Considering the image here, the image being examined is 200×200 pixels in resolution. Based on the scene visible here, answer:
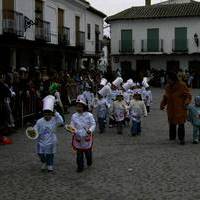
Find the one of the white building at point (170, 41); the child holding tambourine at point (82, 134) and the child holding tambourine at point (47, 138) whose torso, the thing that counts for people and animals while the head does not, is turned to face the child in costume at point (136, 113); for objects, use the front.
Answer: the white building

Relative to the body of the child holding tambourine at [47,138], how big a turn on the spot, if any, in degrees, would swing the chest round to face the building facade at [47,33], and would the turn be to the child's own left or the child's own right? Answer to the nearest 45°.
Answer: approximately 180°

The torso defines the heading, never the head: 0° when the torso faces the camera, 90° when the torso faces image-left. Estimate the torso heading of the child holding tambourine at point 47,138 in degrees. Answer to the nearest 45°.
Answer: approximately 0°

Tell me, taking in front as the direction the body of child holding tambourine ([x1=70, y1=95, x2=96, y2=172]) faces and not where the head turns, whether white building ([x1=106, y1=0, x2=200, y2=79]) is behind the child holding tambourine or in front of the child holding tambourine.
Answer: behind

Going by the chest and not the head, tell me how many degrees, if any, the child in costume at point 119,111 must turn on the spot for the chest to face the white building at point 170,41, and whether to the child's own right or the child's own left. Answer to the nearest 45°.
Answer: approximately 180°

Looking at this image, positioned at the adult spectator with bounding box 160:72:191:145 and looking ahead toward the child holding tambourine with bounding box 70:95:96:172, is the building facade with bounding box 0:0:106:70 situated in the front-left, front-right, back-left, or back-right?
back-right

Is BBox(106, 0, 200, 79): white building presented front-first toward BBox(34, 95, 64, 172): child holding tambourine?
yes

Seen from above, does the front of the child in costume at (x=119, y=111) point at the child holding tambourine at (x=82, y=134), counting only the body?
yes

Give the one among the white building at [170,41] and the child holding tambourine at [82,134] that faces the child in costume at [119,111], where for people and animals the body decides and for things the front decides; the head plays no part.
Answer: the white building

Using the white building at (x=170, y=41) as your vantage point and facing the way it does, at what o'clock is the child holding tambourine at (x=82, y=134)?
The child holding tambourine is roughly at 12 o'clock from the white building.

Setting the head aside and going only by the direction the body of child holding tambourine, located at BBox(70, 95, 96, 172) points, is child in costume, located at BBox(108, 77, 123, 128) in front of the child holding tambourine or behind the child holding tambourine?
behind
